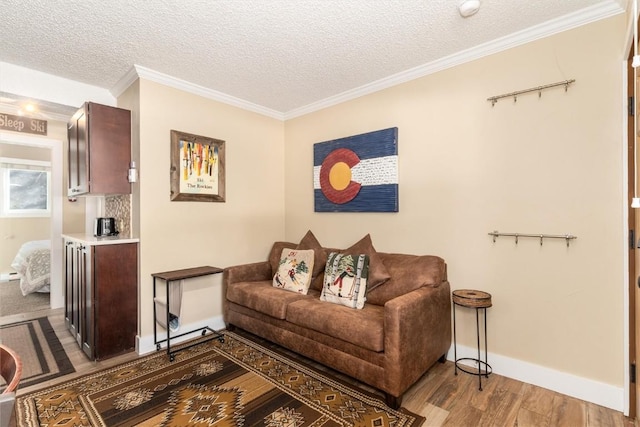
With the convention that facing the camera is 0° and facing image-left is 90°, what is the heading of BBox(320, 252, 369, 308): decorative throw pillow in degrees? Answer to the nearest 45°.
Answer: approximately 45°

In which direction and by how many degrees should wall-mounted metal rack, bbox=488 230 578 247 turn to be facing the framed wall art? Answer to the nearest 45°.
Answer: approximately 45° to its right

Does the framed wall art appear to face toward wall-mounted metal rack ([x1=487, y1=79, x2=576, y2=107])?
yes

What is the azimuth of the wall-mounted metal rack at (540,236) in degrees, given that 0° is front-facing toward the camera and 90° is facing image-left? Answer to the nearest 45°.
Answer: approximately 45°

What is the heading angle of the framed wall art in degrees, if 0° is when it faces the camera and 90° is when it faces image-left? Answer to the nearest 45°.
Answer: approximately 315°

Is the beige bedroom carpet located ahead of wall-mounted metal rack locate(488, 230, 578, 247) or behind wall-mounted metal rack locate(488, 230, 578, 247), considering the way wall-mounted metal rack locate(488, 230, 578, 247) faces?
ahead

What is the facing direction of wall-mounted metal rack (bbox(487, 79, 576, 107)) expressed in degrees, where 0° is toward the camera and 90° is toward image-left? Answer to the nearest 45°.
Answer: approximately 45°

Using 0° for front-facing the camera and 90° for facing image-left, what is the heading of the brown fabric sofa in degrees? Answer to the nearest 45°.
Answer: approximately 45°

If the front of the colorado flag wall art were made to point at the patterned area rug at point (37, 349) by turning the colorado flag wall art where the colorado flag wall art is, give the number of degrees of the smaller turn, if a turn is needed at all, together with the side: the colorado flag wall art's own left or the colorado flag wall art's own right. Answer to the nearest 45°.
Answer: approximately 45° to the colorado flag wall art's own right

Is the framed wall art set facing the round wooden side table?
yes
